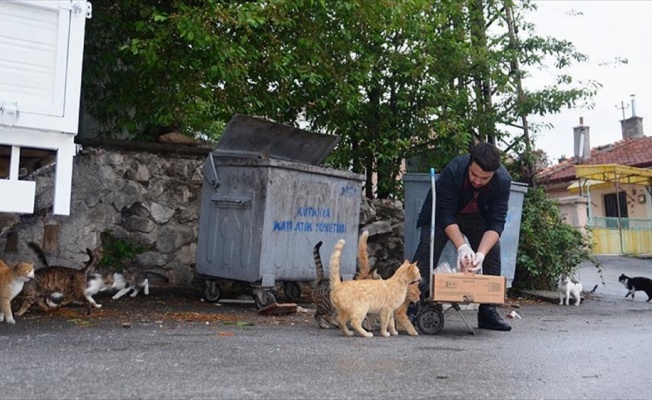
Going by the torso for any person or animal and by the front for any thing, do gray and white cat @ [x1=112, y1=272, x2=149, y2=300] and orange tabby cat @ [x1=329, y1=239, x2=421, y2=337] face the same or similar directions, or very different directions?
very different directions

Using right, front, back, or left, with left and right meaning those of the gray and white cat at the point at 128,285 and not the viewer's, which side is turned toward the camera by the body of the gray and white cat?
left

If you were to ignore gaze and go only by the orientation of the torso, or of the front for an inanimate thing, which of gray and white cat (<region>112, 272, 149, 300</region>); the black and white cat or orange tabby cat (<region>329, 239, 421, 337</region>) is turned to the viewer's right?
the orange tabby cat

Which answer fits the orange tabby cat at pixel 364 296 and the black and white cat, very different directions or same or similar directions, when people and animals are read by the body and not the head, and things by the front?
very different directions

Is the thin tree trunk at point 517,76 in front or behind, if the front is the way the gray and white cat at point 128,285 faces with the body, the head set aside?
behind

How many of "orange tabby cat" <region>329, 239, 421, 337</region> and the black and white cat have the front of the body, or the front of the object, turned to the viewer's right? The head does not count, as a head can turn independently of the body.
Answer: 1

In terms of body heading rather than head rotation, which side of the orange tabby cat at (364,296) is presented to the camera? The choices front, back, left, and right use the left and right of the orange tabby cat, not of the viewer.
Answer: right

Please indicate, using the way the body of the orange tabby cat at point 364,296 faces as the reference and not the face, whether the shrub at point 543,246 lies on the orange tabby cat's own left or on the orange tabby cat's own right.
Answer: on the orange tabby cat's own left

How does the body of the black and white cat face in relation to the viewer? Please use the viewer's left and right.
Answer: facing to the left of the viewer
